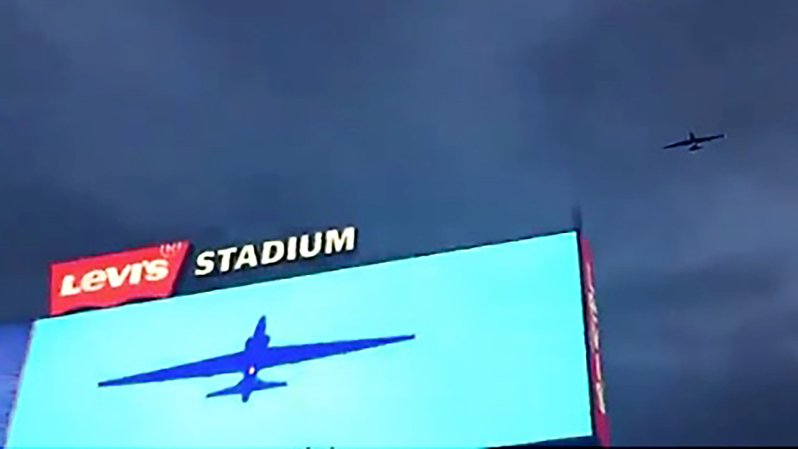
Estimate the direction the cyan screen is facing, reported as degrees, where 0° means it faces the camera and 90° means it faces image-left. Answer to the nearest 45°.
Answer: approximately 45°
